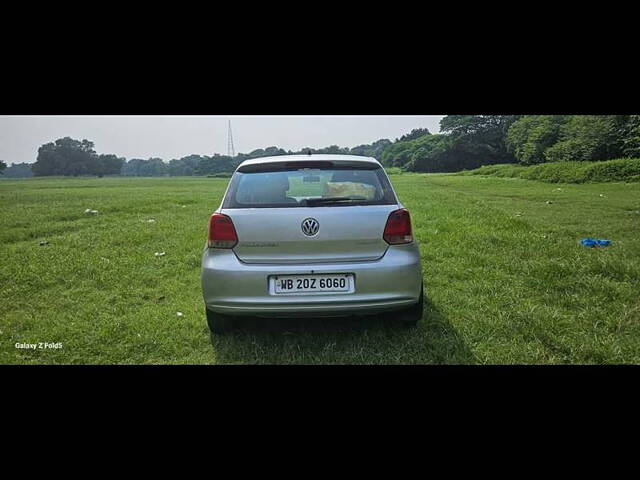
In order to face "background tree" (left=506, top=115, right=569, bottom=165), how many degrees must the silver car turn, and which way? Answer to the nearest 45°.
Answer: approximately 45° to its right

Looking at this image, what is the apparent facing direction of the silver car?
away from the camera

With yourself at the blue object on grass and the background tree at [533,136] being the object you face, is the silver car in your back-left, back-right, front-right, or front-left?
back-left

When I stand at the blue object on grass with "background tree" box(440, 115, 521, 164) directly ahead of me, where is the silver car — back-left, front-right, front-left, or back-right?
back-left

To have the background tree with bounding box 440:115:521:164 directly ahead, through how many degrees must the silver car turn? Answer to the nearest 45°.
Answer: approximately 45° to its right

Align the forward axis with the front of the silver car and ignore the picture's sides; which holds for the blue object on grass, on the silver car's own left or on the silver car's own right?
on the silver car's own right
